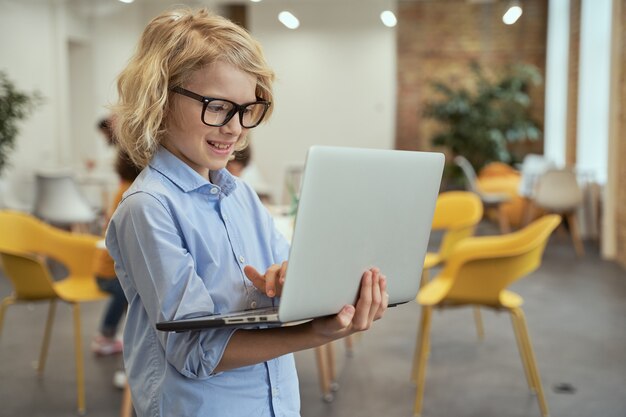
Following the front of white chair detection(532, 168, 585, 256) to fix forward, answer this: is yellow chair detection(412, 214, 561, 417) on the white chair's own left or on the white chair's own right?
on the white chair's own left

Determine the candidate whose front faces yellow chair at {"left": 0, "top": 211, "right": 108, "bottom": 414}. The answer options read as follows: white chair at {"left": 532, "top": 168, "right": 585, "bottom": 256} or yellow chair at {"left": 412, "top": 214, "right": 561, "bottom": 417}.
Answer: yellow chair at {"left": 412, "top": 214, "right": 561, "bottom": 417}

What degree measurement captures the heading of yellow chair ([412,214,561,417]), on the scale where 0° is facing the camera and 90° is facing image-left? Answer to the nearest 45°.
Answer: approximately 90°

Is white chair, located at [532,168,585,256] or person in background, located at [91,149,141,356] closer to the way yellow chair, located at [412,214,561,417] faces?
the person in background
